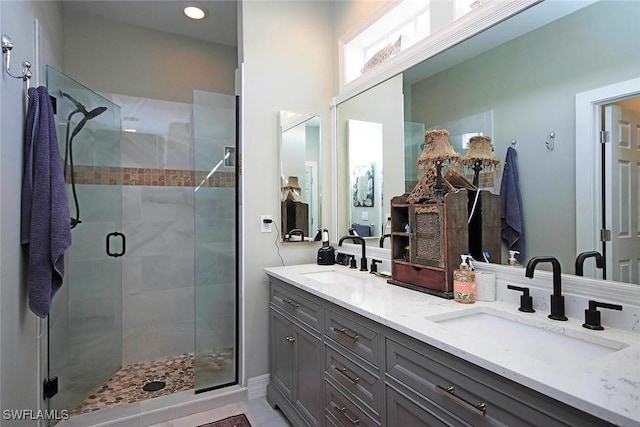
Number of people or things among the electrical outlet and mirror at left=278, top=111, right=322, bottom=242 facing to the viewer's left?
0

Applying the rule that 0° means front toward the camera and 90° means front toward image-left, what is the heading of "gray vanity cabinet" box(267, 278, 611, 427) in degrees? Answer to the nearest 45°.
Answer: approximately 45°

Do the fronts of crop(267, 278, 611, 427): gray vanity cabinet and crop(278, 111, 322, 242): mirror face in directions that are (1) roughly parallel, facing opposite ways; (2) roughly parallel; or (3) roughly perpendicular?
roughly perpendicular

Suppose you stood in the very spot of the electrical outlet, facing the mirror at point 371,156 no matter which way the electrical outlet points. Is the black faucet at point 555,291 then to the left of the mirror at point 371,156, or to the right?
right

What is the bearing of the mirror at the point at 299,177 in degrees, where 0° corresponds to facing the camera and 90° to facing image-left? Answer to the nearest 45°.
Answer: approximately 315°

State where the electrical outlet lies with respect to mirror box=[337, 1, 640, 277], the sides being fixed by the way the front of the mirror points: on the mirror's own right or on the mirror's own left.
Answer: on the mirror's own right
